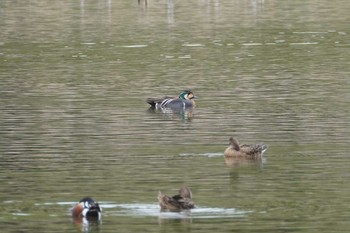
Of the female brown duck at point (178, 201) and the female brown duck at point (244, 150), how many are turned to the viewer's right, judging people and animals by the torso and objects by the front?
1

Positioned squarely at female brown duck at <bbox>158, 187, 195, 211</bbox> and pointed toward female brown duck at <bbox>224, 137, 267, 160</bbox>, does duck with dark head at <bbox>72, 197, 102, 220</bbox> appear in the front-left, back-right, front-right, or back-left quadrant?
back-left

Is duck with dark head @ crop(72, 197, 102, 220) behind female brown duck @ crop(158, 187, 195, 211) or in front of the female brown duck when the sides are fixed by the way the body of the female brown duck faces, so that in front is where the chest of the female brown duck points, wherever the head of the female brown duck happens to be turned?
behind

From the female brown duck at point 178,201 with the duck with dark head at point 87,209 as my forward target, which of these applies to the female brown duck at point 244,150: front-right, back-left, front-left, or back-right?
back-right

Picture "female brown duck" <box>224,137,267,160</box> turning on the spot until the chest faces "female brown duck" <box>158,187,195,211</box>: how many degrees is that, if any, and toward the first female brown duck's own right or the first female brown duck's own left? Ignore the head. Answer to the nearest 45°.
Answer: approximately 90° to the first female brown duck's own left

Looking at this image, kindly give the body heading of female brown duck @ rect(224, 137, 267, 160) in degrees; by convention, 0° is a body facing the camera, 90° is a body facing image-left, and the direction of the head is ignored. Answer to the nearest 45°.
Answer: approximately 90°

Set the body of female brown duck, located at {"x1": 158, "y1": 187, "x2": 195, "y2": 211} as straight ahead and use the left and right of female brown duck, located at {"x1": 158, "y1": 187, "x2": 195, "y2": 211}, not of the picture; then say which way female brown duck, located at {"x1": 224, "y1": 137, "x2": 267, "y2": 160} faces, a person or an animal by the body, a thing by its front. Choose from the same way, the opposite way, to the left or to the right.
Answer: the opposite way

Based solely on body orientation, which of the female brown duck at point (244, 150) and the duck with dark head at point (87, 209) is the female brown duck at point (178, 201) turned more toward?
the female brown duck

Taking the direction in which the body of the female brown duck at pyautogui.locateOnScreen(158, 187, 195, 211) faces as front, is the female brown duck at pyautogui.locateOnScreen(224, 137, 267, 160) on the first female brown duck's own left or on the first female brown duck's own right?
on the first female brown duck's own left

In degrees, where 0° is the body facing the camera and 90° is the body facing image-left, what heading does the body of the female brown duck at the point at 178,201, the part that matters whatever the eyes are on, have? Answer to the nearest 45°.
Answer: approximately 270°
